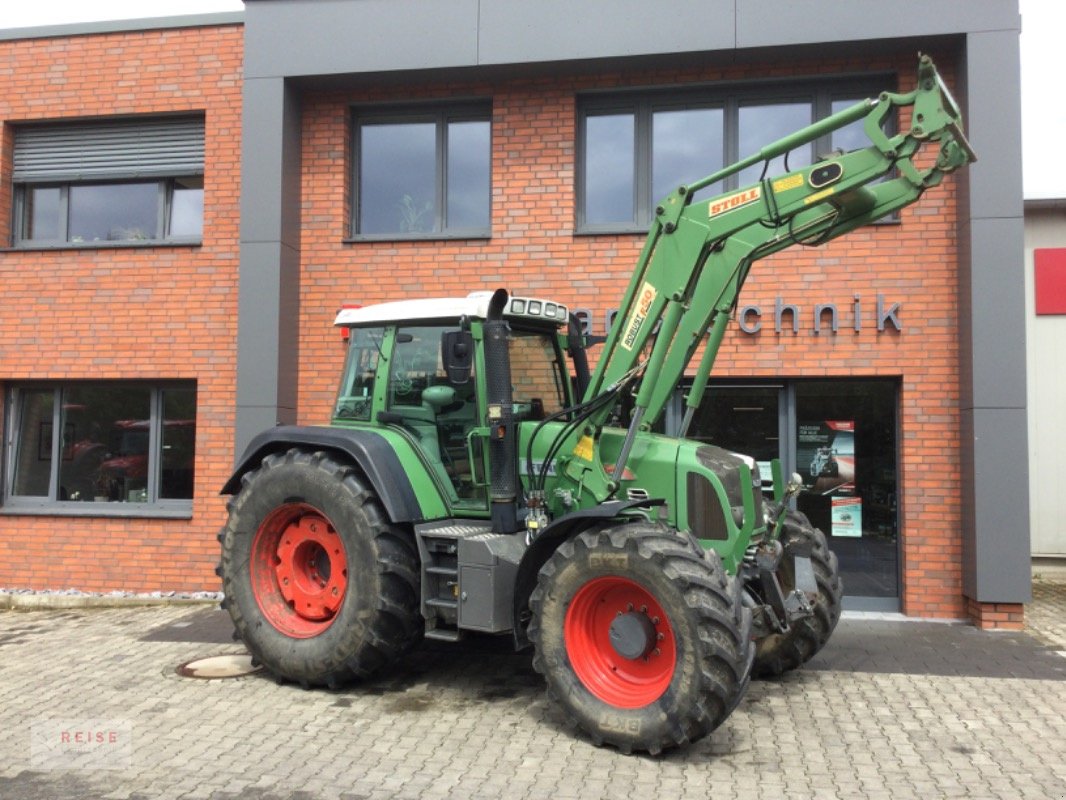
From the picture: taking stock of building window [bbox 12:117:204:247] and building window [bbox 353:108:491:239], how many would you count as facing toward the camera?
2

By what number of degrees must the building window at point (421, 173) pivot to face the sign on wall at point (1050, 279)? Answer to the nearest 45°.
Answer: approximately 90° to its left

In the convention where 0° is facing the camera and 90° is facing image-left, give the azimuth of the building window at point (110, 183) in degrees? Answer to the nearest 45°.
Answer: approximately 0°

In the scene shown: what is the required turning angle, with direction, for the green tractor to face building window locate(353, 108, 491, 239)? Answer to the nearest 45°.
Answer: approximately 180°

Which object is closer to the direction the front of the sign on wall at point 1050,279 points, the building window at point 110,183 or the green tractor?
the green tractor

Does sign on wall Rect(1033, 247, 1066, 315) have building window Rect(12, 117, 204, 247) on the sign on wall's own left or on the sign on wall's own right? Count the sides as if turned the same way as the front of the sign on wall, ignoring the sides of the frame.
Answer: on the sign on wall's own right

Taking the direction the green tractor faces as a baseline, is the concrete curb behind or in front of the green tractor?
behind

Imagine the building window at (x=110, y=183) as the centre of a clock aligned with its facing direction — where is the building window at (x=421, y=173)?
the building window at (x=421, y=173) is roughly at 10 o'clock from the building window at (x=110, y=183).

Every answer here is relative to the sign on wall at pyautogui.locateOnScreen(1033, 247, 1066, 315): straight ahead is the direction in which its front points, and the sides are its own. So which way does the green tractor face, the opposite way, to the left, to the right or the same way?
to the left

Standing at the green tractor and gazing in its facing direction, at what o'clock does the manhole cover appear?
The manhole cover is roughly at 5 o'clock from the green tractor.
